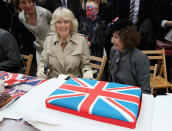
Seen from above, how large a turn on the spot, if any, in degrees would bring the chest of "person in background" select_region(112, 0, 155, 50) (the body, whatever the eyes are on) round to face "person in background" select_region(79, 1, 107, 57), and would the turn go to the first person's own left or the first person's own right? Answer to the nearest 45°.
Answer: approximately 90° to the first person's own right

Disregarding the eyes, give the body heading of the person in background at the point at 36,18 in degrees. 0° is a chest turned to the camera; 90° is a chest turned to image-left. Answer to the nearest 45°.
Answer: approximately 0°

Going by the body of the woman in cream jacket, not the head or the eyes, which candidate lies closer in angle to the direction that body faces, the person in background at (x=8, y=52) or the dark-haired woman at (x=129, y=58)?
the dark-haired woman

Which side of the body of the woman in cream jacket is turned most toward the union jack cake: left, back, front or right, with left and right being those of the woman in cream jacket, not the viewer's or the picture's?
front

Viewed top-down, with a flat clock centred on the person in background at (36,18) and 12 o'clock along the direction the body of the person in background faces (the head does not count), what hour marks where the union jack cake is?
The union jack cake is roughly at 12 o'clock from the person in background.

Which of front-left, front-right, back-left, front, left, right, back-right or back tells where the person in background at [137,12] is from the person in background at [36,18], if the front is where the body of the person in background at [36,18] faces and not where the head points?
left

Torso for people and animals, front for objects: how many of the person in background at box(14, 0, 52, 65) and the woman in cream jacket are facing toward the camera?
2
